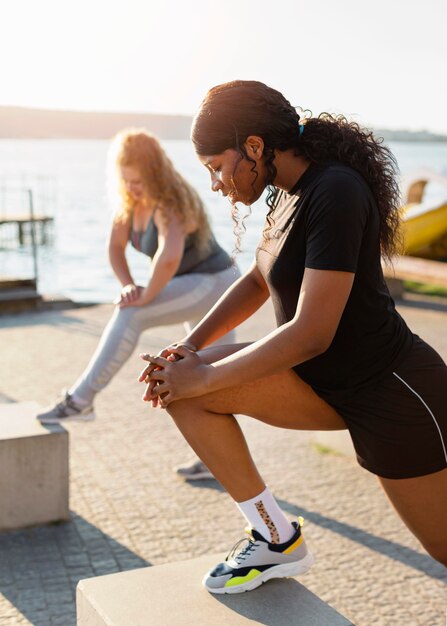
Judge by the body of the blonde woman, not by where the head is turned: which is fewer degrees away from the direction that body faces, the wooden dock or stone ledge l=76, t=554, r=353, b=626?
the stone ledge

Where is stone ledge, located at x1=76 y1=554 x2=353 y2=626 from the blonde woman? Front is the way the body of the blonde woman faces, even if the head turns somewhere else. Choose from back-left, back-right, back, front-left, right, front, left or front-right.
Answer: front-left

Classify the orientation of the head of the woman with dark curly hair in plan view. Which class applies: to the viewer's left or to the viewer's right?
to the viewer's left

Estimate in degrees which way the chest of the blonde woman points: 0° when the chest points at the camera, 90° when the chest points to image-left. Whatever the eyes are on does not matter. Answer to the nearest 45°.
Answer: approximately 45°

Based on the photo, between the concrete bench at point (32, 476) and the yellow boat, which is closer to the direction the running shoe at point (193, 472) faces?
the concrete bench

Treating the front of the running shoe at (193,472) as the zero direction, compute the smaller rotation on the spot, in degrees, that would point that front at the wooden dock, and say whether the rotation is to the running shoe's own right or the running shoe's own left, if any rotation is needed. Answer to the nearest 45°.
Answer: approximately 90° to the running shoe's own right

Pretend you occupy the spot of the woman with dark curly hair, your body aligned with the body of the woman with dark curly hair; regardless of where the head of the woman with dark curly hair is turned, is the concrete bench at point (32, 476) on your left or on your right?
on your right

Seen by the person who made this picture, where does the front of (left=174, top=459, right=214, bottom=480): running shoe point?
facing to the left of the viewer

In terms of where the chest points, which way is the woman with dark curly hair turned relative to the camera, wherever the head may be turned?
to the viewer's left

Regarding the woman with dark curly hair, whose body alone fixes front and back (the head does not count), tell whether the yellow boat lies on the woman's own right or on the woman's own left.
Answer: on the woman's own right
